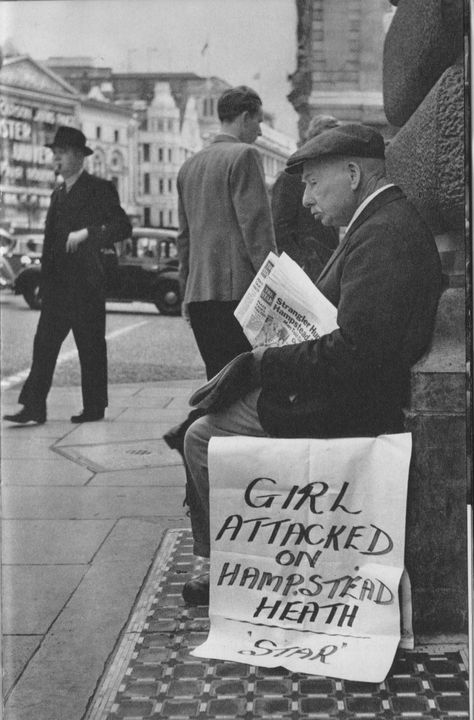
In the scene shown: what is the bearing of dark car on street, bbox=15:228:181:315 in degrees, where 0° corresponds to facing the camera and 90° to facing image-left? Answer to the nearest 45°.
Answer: approximately 90°

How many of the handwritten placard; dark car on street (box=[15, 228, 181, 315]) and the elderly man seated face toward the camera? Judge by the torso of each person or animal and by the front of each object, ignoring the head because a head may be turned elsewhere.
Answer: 1

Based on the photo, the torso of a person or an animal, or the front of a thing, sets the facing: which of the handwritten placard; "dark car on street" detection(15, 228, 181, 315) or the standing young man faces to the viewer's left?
the dark car on street

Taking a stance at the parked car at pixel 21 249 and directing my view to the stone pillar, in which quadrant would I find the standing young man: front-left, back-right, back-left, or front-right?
front-left

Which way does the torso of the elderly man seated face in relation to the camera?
to the viewer's left

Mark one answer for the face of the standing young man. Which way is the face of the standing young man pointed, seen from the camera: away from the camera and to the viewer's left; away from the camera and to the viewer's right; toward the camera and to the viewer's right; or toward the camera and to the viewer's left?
away from the camera and to the viewer's right

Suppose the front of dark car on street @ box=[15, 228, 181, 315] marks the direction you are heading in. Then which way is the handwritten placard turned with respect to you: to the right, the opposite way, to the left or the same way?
to the left

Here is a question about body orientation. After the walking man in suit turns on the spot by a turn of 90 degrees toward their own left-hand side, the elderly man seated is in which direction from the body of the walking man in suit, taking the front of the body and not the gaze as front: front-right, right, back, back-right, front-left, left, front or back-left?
front

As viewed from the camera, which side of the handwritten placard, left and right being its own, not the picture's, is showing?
front

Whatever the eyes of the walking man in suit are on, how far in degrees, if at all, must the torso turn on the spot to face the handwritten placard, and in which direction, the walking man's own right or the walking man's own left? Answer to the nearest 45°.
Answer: approximately 90° to the walking man's own left

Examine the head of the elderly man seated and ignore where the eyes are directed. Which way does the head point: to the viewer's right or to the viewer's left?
to the viewer's left
